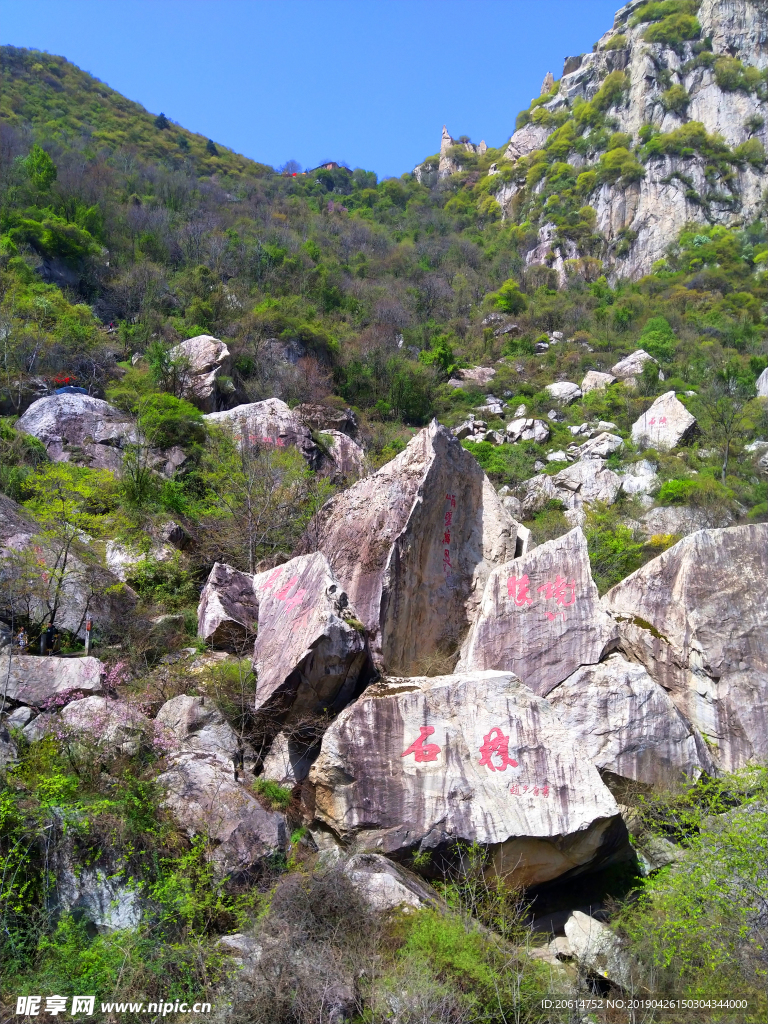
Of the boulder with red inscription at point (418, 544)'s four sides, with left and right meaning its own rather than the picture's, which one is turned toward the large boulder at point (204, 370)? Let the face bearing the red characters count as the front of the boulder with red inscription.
back

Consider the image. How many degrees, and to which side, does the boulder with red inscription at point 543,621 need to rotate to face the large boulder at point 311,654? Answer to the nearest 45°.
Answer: approximately 45° to its right

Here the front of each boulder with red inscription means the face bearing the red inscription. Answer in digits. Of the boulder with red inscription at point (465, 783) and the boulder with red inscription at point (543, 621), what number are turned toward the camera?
2

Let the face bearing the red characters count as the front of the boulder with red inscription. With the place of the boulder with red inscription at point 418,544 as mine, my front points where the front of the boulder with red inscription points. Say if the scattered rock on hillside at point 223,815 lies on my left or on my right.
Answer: on my right

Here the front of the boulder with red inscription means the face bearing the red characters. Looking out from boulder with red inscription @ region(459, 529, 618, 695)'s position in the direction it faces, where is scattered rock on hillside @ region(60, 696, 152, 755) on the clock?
The scattered rock on hillside is roughly at 2 o'clock from the boulder with red inscription.

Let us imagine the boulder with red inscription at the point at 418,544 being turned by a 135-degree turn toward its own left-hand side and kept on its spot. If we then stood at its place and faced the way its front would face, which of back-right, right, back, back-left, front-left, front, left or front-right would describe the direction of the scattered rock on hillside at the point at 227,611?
left

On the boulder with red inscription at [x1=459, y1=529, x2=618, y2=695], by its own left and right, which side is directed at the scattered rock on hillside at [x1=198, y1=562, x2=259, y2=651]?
right

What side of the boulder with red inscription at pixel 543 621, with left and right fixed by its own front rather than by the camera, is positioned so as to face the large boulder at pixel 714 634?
left

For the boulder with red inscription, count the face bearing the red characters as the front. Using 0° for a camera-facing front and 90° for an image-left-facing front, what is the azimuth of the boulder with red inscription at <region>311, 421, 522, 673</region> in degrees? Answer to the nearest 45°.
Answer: approximately 315°

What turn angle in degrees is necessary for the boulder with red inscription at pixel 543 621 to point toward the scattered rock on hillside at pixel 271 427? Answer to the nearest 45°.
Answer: approximately 135° to its right

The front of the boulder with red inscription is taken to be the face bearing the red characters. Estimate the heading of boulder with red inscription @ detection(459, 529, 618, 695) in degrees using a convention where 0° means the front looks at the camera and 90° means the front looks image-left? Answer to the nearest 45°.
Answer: approximately 0°
